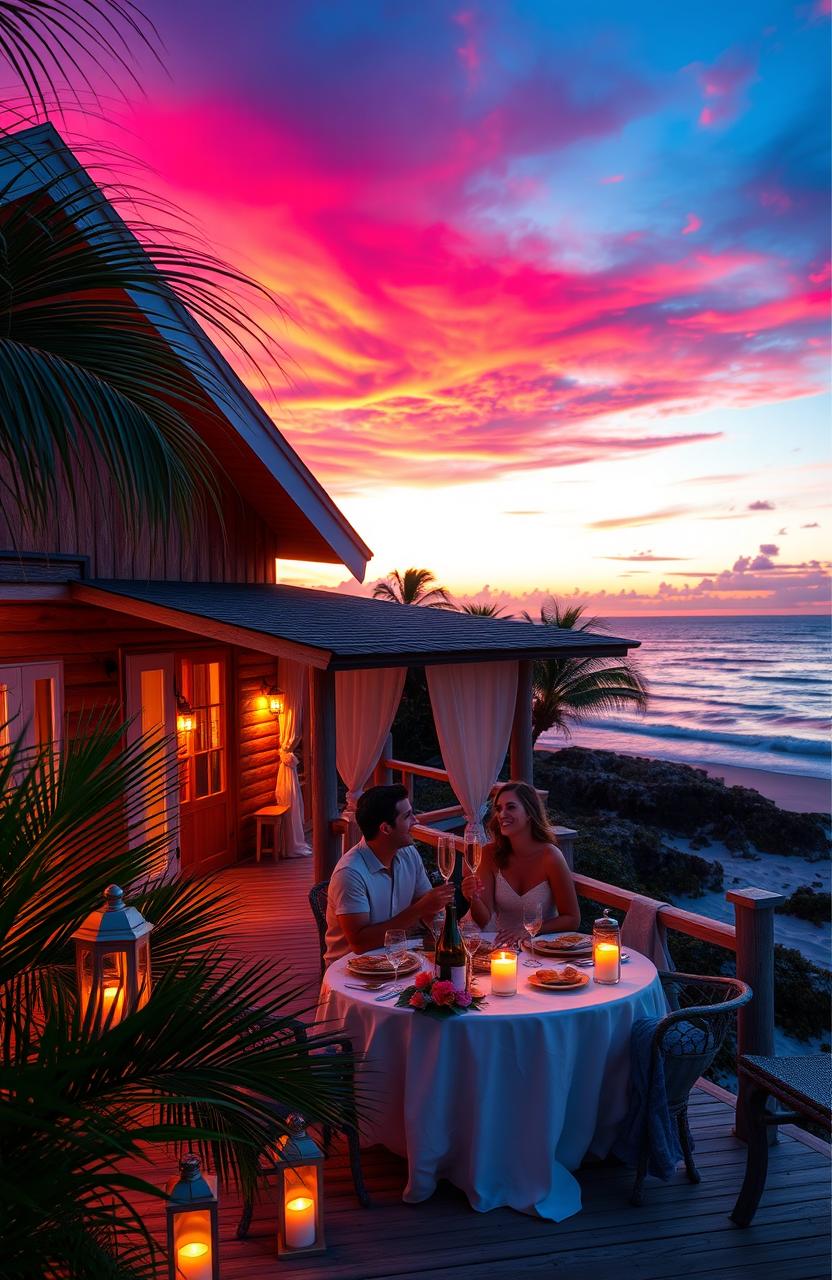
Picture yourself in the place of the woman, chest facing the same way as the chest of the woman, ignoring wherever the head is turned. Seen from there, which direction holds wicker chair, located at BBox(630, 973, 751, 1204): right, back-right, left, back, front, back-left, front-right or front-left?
left

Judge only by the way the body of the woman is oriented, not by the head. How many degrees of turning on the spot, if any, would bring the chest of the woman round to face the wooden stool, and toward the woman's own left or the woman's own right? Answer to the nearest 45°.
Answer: approximately 90° to the woman's own right

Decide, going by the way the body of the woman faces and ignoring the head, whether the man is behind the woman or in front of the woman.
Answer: in front

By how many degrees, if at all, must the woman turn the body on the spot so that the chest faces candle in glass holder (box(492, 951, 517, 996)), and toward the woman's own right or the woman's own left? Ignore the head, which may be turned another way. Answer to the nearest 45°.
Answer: approximately 45° to the woman's own left

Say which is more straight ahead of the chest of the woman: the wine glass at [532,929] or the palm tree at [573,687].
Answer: the wine glass

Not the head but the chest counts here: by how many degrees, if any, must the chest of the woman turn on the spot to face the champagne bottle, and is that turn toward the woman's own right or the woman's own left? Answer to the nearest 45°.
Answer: approximately 45° to the woman's own left

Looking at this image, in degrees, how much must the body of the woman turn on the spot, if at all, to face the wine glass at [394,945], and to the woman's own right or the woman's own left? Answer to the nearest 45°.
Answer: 0° — they already face it

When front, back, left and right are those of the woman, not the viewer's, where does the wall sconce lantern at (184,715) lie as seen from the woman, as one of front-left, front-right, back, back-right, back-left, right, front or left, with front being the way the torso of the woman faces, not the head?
right

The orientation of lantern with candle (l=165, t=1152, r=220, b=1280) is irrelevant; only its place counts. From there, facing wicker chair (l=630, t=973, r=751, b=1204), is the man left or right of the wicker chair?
left

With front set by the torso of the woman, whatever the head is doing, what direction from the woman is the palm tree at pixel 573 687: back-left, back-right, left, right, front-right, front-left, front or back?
back-right

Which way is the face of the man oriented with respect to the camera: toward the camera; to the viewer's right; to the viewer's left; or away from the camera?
to the viewer's right

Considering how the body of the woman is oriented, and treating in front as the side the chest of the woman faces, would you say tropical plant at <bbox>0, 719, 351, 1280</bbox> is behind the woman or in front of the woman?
in front

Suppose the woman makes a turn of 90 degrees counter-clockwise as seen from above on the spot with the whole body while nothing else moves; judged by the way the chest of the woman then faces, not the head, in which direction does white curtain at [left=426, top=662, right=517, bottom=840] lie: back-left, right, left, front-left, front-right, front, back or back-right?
back-left

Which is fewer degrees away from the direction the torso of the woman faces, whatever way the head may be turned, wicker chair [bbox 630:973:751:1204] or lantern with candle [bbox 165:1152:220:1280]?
the lantern with candle

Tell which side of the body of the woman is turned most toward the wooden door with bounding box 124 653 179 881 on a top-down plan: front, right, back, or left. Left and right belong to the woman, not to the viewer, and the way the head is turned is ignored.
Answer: right
